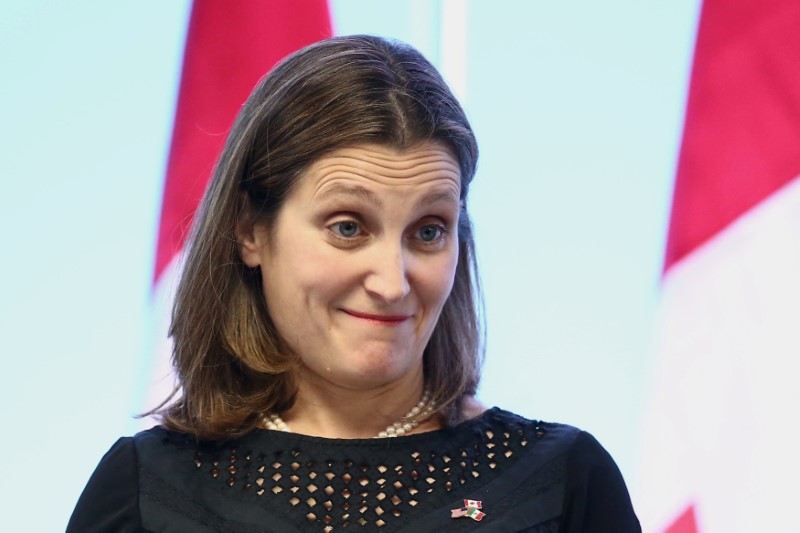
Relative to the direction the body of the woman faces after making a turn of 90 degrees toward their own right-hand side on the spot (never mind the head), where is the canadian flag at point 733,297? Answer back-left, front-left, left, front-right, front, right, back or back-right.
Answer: back-right

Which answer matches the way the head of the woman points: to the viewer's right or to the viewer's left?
to the viewer's right

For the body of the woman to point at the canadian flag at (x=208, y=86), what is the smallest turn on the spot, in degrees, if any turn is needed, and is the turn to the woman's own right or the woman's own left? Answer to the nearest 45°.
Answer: approximately 180°

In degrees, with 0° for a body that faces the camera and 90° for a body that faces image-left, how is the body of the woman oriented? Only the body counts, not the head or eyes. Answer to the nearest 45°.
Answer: approximately 0°
